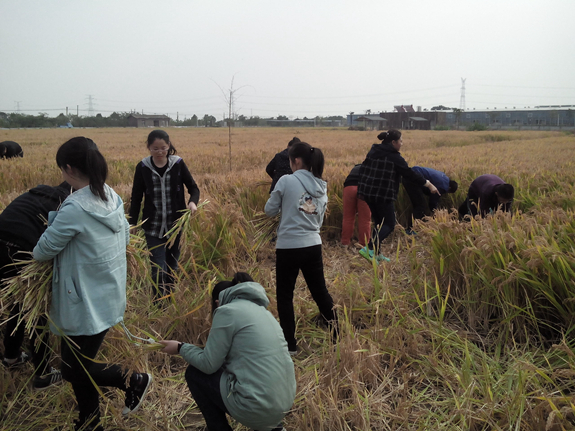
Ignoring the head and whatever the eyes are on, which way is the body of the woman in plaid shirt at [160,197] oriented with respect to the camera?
toward the camera

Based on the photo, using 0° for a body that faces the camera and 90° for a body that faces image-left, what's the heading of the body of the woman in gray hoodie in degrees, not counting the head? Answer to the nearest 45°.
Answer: approximately 135°

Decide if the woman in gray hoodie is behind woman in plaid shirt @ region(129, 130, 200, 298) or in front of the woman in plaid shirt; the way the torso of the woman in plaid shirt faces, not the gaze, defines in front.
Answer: in front

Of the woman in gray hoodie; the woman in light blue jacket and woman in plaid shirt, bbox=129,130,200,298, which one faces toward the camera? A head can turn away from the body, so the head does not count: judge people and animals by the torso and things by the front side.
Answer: the woman in plaid shirt

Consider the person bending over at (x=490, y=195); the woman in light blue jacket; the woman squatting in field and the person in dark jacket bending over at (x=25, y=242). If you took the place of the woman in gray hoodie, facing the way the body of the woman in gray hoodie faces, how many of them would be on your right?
1

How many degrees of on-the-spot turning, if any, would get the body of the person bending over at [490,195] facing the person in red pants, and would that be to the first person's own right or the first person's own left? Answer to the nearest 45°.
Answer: approximately 135° to the first person's own right

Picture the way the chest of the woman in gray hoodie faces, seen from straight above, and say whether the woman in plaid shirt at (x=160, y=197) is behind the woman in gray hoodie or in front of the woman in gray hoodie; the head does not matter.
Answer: in front

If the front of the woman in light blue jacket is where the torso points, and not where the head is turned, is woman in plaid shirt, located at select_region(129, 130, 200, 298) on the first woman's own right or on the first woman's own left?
on the first woman's own right

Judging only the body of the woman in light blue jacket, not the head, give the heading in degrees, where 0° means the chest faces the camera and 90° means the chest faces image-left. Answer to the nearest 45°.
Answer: approximately 135°

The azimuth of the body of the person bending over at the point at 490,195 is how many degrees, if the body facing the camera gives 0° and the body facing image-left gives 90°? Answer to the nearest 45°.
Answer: approximately 315°
